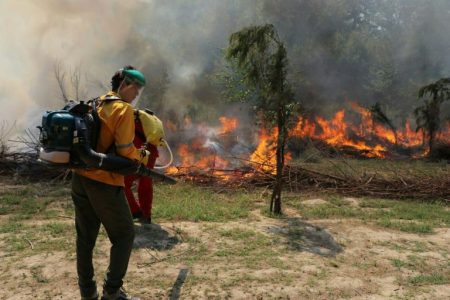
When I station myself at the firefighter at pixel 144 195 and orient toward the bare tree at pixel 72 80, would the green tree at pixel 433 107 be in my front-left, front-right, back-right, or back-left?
front-right

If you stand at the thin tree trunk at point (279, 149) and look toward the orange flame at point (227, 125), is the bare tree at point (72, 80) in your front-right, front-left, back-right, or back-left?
front-left

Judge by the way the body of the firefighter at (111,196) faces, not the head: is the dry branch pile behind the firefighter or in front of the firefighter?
in front

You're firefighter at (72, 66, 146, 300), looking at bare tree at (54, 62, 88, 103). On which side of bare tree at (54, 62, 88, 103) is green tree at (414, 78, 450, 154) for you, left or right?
right

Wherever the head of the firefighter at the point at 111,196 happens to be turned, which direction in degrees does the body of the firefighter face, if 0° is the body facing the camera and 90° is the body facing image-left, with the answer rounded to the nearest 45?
approximately 270°

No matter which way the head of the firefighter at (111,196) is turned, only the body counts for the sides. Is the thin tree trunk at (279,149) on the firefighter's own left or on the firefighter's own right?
on the firefighter's own left

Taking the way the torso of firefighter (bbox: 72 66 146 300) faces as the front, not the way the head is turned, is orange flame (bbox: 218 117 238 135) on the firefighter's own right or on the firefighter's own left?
on the firefighter's own left

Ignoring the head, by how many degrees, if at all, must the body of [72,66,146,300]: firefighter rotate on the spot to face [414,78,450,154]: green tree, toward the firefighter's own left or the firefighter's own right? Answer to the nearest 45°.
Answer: approximately 45° to the firefighter's own left

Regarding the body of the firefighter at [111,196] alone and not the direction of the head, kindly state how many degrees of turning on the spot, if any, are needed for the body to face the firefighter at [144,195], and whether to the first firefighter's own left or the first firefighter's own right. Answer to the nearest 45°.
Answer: approximately 90° to the first firefighter's own left

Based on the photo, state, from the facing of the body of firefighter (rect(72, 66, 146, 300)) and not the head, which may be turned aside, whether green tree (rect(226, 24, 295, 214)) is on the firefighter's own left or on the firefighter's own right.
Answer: on the firefighter's own left
